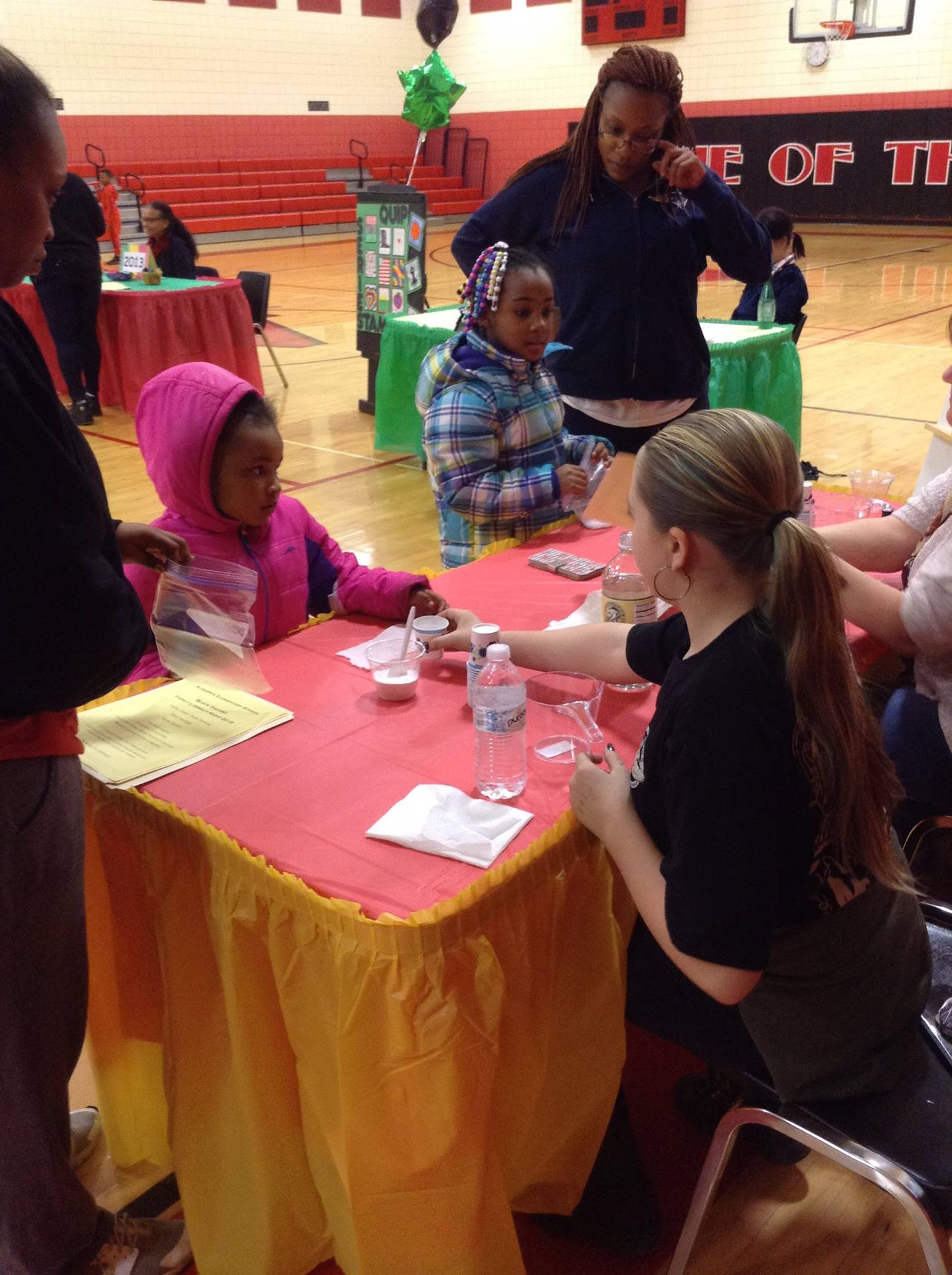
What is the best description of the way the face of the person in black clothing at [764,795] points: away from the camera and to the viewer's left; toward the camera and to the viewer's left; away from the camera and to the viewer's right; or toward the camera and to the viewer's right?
away from the camera and to the viewer's left

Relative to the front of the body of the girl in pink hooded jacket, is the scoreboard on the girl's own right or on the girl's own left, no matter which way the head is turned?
on the girl's own left

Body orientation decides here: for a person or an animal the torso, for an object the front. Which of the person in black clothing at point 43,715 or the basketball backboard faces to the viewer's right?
the person in black clothing

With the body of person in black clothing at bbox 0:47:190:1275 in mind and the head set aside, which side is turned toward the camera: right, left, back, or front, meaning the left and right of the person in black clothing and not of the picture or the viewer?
right

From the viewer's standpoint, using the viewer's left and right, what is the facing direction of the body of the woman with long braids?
facing the viewer

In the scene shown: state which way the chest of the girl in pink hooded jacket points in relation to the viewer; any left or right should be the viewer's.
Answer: facing the viewer and to the right of the viewer

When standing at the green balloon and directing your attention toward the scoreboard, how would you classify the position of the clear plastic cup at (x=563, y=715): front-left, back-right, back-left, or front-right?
back-right

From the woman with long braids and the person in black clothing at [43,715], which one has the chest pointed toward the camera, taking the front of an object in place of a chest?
the woman with long braids

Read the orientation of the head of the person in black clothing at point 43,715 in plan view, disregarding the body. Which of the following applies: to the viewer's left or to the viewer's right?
to the viewer's right

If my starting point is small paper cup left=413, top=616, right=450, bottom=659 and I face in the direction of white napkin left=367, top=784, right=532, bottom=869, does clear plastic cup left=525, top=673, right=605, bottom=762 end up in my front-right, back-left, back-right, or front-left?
front-left

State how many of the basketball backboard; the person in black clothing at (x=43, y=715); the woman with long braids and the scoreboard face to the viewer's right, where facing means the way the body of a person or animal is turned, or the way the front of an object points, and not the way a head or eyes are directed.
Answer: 1

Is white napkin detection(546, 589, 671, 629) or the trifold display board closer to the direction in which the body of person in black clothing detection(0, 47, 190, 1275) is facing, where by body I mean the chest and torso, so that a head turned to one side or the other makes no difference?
the white napkin

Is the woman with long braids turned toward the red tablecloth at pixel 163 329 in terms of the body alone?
no

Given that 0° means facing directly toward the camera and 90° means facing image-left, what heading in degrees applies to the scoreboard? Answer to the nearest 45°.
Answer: approximately 45°

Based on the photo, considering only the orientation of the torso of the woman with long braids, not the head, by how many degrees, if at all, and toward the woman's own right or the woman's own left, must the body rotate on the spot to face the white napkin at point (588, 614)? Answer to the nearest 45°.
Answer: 0° — they already face it

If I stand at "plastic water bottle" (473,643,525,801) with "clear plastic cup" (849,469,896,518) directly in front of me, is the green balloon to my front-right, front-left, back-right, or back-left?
front-left
